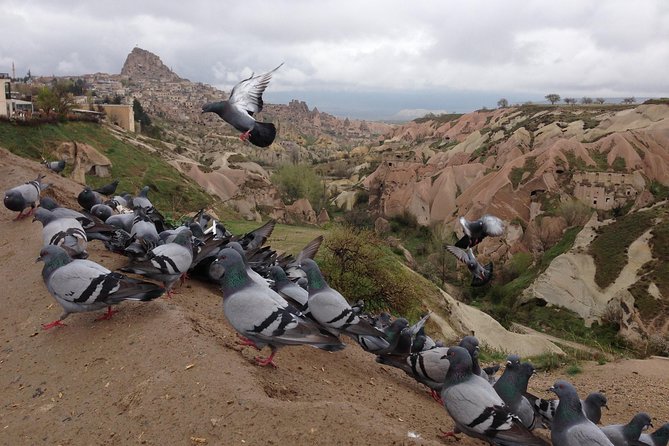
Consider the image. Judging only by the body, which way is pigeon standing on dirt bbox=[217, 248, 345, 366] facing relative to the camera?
to the viewer's left

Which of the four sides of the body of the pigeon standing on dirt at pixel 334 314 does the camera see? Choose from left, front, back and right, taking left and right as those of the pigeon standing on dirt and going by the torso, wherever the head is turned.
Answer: left

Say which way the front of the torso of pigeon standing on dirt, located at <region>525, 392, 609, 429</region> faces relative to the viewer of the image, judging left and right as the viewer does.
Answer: facing to the right of the viewer

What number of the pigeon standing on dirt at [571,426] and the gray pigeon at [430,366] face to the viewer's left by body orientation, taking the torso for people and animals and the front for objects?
1

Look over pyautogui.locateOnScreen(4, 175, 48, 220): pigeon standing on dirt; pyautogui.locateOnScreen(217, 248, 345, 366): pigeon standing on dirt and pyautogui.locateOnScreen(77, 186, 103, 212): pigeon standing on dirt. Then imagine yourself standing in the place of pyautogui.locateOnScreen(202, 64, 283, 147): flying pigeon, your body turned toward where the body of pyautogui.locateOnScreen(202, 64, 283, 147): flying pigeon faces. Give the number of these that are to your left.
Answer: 1

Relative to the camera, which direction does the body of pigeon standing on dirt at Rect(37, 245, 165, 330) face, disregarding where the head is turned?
to the viewer's left

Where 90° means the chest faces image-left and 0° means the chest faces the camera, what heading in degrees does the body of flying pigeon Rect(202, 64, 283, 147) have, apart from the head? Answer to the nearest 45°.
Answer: approximately 90°

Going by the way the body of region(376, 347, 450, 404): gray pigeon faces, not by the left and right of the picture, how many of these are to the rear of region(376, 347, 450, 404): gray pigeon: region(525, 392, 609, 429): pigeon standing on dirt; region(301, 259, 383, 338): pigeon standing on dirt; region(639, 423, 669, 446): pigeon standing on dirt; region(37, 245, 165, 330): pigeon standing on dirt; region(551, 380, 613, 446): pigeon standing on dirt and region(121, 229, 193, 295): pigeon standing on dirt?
3
